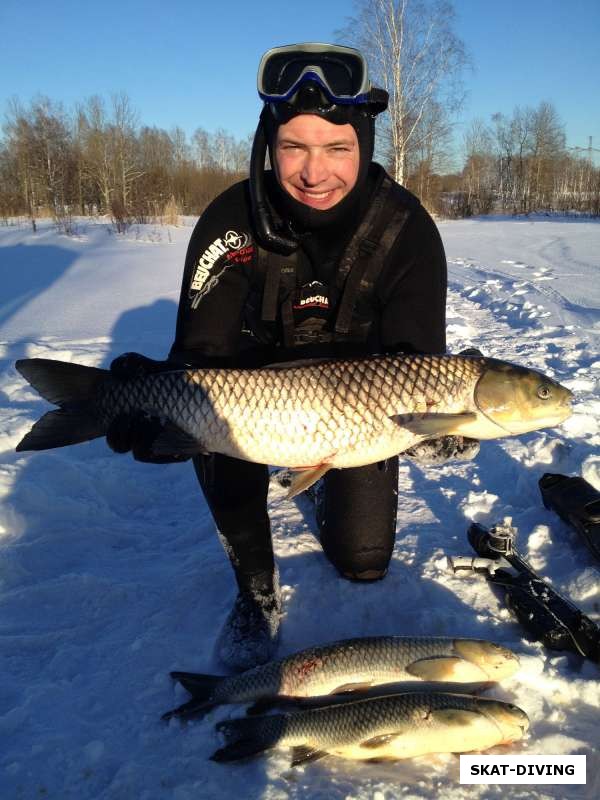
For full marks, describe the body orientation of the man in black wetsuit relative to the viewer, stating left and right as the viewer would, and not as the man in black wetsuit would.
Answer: facing the viewer

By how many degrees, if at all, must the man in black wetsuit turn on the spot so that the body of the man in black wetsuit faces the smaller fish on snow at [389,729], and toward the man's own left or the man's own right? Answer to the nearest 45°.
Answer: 0° — they already face it

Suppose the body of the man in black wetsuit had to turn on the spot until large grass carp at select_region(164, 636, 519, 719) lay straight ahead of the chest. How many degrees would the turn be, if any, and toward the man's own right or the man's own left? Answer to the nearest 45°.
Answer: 0° — they already face it
